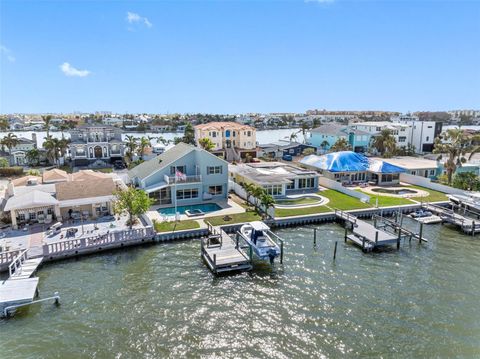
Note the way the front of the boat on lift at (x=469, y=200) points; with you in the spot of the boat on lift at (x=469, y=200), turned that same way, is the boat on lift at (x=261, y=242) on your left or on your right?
on your left

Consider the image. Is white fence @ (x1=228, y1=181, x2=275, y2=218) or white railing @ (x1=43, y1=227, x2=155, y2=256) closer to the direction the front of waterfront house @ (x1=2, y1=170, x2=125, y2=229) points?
the white railing

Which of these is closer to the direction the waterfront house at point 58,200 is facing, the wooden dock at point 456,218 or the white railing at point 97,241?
the white railing

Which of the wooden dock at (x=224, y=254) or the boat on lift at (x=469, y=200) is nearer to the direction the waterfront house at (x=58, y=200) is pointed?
the wooden dock

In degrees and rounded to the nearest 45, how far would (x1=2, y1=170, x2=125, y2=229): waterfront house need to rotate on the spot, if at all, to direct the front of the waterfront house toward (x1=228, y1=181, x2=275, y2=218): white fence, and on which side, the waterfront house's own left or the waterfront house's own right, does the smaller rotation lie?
approximately 90° to the waterfront house's own left

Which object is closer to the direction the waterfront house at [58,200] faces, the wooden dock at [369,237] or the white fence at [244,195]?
the wooden dock

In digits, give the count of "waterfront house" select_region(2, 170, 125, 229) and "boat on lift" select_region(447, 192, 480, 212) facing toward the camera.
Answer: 1

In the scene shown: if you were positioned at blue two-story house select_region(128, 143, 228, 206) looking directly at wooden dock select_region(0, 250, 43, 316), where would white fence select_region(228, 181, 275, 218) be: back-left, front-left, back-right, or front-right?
back-left

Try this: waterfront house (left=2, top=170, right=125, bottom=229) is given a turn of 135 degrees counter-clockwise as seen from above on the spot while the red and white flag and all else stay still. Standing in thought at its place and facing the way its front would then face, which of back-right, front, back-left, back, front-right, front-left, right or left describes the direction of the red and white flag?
front-right

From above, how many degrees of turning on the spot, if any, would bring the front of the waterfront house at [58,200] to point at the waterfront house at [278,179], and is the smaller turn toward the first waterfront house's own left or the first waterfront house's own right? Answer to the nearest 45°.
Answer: approximately 90° to the first waterfront house's own left

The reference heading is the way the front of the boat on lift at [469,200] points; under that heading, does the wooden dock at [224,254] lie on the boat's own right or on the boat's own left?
on the boat's own left

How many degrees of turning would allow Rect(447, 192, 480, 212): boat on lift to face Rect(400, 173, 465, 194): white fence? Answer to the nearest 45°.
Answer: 0° — it already faces it
